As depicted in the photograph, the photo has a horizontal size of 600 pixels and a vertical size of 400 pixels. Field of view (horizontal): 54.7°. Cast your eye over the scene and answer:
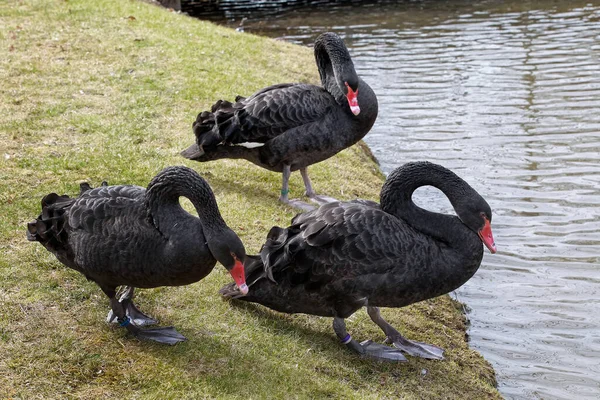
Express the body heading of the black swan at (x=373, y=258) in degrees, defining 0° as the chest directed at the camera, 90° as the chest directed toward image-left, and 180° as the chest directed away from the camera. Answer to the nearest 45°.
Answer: approximately 270°

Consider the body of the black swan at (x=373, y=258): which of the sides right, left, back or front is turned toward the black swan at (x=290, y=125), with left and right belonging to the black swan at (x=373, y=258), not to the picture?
left
